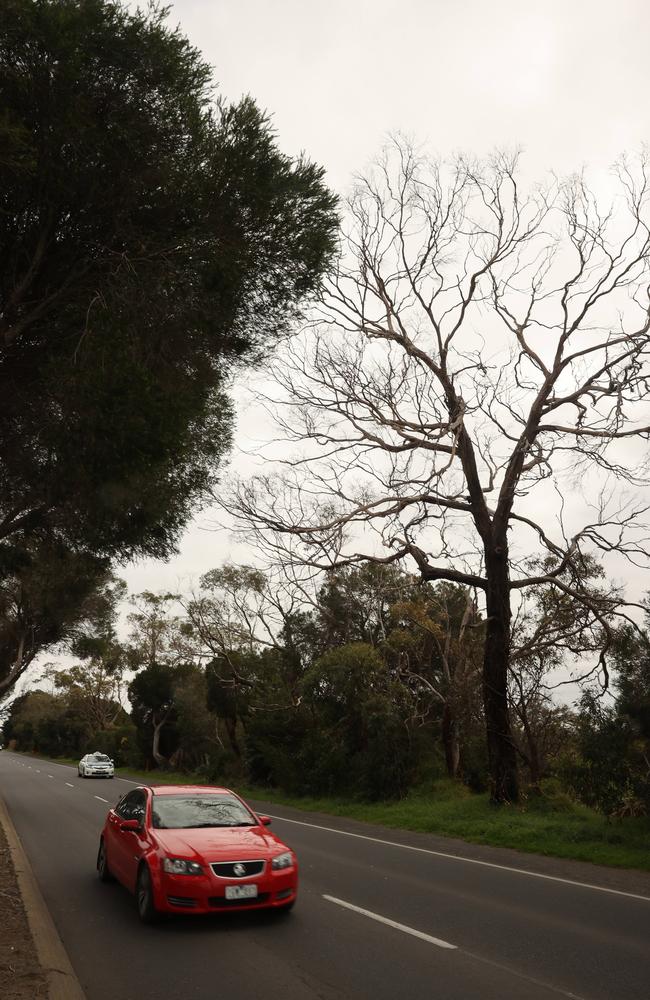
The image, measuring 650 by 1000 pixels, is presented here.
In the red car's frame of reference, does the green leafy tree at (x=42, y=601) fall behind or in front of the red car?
behind

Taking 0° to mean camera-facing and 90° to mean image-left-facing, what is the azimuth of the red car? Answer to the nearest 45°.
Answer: approximately 315°

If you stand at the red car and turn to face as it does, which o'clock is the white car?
The white car is roughly at 7 o'clock from the red car.

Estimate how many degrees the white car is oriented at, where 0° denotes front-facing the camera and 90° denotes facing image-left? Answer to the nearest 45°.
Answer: approximately 0°

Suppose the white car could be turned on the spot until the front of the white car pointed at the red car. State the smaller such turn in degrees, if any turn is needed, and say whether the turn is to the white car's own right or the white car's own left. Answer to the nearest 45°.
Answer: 0° — it already faces it
